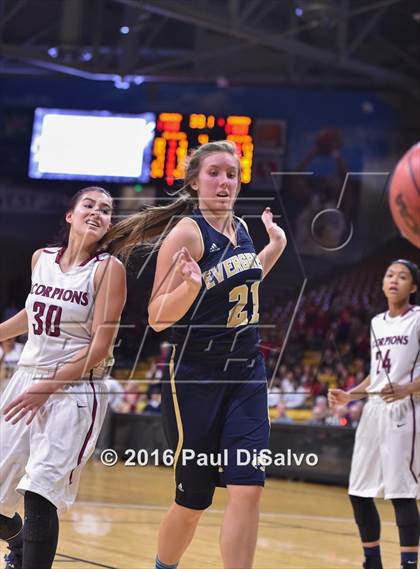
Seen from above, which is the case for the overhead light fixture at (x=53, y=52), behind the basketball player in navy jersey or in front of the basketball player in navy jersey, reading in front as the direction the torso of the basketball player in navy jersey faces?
behind

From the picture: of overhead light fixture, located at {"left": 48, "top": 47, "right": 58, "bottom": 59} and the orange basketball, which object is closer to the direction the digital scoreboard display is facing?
the orange basketball

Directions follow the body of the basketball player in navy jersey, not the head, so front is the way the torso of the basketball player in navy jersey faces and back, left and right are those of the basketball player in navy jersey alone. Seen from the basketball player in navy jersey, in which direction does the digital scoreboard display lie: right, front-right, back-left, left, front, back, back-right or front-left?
back-left

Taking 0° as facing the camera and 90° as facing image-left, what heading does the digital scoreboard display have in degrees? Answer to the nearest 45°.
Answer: approximately 0°

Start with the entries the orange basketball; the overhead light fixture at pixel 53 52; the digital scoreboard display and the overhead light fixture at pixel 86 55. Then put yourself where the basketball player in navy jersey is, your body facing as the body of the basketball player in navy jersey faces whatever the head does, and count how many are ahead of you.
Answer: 1

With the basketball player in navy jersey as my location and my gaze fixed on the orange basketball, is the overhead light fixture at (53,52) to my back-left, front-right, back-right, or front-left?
back-left

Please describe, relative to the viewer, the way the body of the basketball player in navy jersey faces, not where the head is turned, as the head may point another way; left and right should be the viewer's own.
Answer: facing the viewer and to the right of the viewer

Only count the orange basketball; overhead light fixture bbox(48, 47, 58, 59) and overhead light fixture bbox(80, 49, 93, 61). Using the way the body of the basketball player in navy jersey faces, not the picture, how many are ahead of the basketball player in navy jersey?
1

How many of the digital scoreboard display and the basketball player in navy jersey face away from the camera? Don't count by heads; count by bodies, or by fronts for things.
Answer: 0

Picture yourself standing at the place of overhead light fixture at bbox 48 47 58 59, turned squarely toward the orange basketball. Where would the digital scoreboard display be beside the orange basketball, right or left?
left

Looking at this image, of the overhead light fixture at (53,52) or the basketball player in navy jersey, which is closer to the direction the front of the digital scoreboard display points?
the basketball player in navy jersey

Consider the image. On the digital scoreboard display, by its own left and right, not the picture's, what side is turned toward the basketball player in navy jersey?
front

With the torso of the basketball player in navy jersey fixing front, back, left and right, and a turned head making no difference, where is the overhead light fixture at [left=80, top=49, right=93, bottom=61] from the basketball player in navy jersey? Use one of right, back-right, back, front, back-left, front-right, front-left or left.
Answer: back-left
